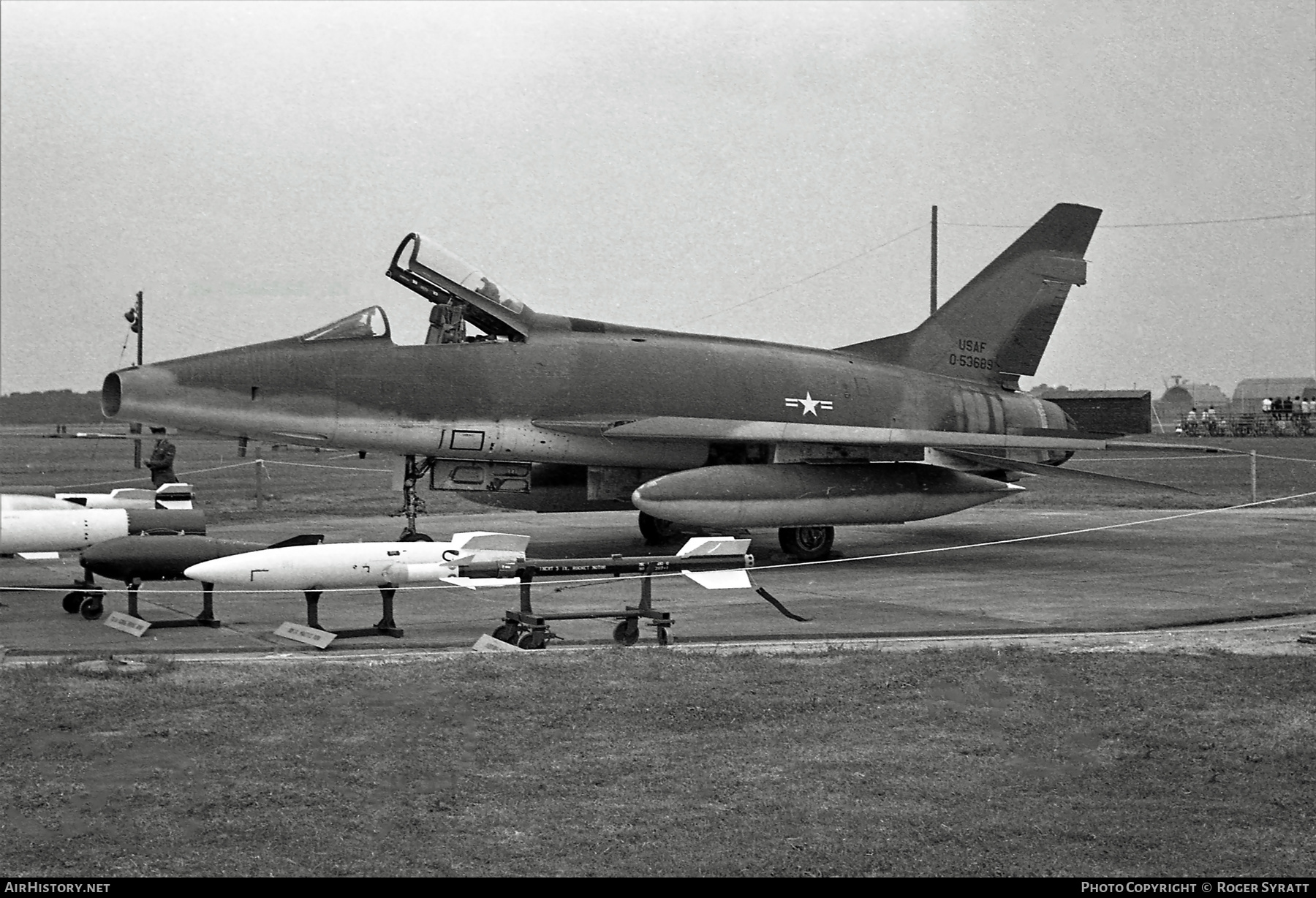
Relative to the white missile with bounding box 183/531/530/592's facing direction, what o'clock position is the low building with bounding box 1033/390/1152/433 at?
The low building is roughly at 5 o'clock from the white missile.

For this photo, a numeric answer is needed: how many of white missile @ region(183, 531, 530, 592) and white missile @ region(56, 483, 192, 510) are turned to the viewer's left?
2

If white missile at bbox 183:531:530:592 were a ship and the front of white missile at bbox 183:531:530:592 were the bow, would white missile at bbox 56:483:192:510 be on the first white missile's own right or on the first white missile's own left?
on the first white missile's own right

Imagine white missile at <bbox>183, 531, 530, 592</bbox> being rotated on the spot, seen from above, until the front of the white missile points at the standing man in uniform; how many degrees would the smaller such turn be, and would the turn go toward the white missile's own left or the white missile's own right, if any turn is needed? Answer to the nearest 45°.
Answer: approximately 90° to the white missile's own right

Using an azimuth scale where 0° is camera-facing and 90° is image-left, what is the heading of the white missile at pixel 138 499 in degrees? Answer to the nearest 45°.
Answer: approximately 90°

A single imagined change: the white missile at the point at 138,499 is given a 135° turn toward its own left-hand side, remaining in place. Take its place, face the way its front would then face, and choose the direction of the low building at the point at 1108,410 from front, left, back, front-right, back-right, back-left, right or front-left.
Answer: front-left

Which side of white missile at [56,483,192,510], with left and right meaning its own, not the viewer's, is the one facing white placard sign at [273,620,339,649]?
left

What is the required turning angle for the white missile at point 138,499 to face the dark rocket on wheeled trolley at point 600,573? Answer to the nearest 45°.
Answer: approximately 135° to its left

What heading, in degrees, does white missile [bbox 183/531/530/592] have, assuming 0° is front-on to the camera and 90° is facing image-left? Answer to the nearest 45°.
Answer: approximately 90°

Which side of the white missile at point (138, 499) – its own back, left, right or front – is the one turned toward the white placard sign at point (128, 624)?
left

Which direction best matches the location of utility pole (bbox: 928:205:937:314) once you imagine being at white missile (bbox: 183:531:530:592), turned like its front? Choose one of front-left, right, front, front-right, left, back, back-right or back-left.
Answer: back-right

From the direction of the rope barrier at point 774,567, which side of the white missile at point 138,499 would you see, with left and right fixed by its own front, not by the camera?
back

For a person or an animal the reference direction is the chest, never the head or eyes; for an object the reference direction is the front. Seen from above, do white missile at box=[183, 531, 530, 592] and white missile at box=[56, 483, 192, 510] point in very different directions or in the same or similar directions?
same or similar directions

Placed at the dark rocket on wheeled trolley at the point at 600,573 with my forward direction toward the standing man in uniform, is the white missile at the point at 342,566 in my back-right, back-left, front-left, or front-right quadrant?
front-left

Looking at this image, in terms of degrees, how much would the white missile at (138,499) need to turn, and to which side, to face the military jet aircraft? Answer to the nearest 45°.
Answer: approximately 180°
